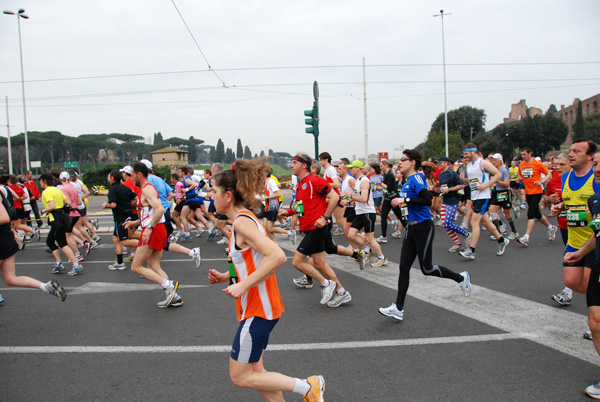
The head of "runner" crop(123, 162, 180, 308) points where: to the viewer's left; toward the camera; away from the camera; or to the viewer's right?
to the viewer's left

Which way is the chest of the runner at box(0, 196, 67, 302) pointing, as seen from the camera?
to the viewer's left

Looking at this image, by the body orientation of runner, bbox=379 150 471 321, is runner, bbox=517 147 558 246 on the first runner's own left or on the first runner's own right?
on the first runner's own right

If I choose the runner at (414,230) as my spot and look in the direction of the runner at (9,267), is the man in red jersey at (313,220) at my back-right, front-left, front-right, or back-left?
front-right

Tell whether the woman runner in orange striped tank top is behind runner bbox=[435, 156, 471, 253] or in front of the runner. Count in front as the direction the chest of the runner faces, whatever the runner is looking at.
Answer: in front

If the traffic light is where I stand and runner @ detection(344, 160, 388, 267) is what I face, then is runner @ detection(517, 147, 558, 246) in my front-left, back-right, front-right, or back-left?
front-left

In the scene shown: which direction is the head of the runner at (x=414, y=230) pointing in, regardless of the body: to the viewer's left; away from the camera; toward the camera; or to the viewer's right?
to the viewer's left

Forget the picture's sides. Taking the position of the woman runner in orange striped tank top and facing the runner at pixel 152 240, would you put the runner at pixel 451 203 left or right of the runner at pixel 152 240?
right

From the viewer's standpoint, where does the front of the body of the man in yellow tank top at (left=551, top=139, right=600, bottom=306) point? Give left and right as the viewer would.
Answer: facing the viewer and to the left of the viewer

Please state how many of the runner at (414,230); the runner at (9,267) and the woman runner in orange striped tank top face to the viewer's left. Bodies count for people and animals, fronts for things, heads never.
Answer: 3

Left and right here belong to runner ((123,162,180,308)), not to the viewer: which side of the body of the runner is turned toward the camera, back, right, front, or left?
left
